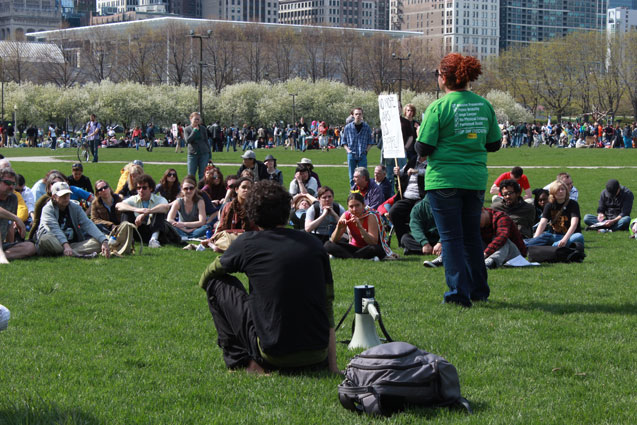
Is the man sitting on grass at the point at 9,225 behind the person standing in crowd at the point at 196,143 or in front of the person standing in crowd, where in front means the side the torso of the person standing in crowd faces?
in front

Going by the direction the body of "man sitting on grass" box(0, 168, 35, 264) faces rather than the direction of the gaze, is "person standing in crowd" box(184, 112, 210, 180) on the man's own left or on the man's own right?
on the man's own left

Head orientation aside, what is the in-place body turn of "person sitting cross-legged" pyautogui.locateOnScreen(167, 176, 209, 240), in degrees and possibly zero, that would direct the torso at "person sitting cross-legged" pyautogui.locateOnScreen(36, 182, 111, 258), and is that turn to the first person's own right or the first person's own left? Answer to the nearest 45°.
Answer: approximately 45° to the first person's own right

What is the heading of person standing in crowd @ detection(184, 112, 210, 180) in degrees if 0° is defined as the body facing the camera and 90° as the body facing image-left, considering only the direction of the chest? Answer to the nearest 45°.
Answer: approximately 0°

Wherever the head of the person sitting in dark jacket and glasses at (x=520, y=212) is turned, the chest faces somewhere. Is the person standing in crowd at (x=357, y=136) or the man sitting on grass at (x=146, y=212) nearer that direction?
the man sitting on grass

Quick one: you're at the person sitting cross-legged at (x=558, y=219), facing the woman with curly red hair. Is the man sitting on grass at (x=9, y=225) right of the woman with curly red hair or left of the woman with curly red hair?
right

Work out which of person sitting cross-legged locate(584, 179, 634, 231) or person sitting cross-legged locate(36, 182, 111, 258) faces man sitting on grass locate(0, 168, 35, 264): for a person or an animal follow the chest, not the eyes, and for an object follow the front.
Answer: person sitting cross-legged locate(584, 179, 634, 231)

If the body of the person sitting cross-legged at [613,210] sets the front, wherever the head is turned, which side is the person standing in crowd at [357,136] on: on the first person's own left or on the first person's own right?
on the first person's own right

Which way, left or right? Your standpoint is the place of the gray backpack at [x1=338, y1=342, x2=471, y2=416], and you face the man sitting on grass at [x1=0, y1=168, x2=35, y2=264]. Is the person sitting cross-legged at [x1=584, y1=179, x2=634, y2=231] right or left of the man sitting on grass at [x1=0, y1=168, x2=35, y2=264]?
right

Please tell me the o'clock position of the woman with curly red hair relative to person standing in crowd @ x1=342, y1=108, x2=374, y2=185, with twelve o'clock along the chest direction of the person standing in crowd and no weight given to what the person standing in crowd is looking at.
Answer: The woman with curly red hair is roughly at 12 o'clock from the person standing in crowd.
